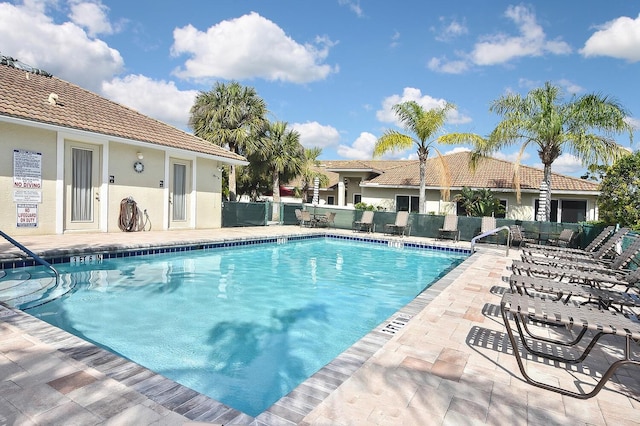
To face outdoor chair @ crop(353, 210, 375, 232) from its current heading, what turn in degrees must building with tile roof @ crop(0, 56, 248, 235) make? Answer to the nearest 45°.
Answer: approximately 45° to its left

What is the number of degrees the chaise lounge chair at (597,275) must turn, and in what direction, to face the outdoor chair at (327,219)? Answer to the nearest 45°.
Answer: approximately 45° to its right

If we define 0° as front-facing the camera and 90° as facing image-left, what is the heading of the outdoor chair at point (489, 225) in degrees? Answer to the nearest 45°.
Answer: approximately 0°

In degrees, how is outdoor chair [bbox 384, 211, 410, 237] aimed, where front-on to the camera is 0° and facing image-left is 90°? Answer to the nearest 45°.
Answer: approximately 45°

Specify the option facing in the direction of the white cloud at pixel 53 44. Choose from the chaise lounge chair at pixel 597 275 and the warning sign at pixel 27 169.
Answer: the chaise lounge chair

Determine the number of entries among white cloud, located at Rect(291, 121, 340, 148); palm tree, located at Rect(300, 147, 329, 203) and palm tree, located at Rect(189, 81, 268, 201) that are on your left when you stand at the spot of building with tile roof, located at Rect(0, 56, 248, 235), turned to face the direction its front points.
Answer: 3

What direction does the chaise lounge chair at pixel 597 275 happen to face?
to the viewer's left

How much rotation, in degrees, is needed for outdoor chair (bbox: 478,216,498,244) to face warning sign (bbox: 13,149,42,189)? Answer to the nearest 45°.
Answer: approximately 45° to its right

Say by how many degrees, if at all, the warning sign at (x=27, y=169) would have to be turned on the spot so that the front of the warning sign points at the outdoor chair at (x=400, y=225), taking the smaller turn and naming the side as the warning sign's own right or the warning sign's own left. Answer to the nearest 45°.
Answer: approximately 45° to the warning sign's own left

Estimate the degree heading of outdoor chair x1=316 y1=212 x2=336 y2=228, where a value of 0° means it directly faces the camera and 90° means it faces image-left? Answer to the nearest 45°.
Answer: approximately 45°
